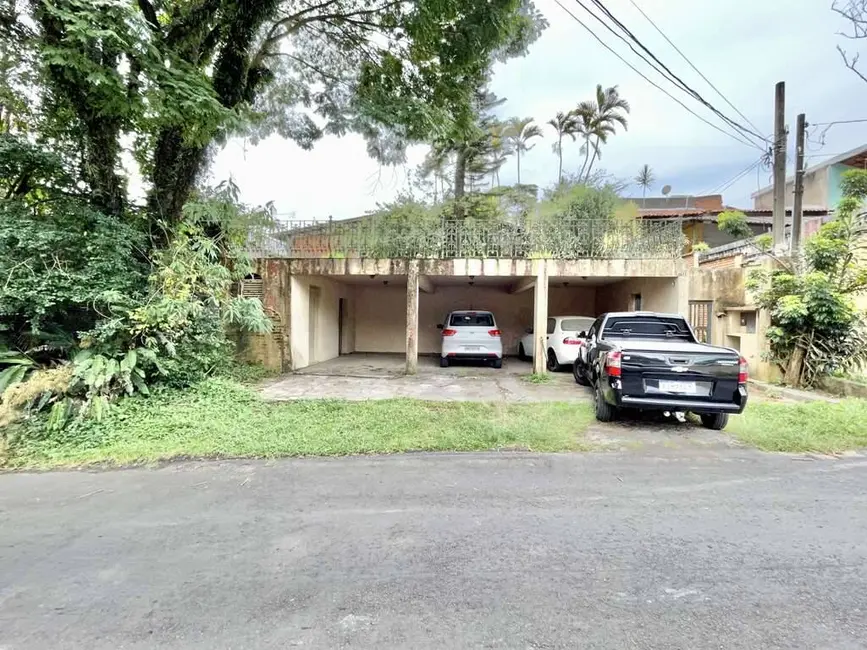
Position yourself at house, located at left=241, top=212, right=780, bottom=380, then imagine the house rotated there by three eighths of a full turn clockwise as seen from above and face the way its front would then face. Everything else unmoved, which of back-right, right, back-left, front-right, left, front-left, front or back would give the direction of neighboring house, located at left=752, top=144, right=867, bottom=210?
right

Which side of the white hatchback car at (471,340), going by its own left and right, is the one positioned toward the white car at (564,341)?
right

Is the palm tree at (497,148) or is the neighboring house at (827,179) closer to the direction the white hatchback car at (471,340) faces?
the palm tree

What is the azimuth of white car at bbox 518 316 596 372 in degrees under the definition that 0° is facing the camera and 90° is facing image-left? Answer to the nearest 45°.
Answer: approximately 135°

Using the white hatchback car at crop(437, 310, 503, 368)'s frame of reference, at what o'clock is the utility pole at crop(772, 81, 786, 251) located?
The utility pole is roughly at 3 o'clock from the white hatchback car.

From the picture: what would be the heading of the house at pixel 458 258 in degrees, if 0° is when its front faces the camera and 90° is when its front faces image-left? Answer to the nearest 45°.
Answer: approximately 0°

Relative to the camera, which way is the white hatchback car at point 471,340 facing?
away from the camera

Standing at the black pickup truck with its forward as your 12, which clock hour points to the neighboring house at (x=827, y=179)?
The neighboring house is roughly at 2 o'clock from the black pickup truck.

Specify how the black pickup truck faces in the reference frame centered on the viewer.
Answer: facing away from the viewer and to the left of the viewer

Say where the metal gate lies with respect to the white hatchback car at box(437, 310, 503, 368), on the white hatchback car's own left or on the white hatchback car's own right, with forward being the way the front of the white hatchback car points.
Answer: on the white hatchback car's own right

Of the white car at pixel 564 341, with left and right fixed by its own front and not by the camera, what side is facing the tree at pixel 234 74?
left

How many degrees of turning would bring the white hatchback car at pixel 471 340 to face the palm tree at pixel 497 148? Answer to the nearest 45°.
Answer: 0° — it already faces it

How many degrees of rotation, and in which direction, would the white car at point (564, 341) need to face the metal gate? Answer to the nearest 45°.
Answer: approximately 135° to its right
